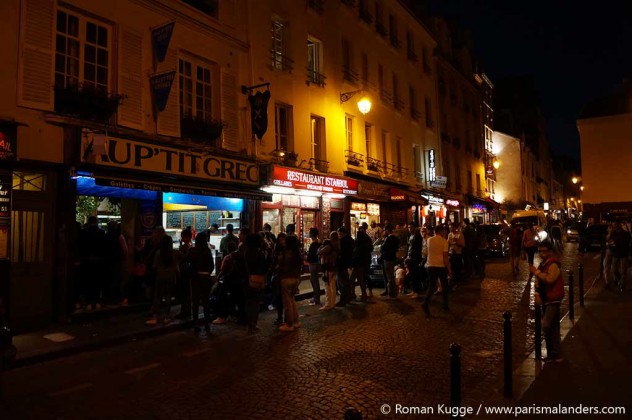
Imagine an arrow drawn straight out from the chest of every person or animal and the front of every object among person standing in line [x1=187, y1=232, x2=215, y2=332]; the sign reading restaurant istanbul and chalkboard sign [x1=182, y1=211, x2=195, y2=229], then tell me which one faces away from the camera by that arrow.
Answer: the person standing in line

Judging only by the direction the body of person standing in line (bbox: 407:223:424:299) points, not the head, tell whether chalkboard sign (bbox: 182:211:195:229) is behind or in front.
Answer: in front

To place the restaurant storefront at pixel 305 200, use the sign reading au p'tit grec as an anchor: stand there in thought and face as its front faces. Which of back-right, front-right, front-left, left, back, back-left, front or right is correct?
left

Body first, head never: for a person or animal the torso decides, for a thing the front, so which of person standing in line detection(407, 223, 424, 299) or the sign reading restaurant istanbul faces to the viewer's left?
the person standing in line

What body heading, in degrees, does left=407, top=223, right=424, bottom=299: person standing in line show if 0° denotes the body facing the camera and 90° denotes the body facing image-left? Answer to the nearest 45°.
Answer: approximately 90°
